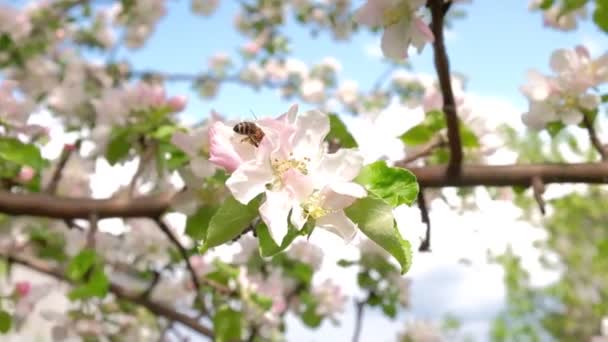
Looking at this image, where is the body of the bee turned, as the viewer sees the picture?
to the viewer's right

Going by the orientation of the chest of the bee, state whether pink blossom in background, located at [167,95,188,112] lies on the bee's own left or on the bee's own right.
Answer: on the bee's own left
